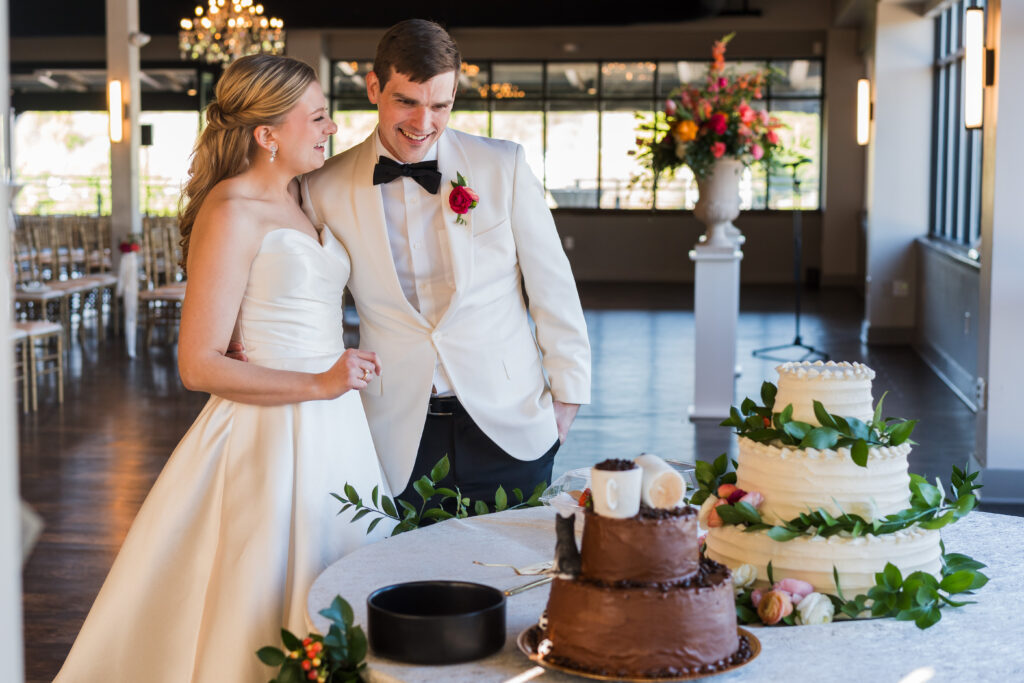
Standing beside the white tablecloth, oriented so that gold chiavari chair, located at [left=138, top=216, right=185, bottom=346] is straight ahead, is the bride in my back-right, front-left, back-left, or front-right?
front-left

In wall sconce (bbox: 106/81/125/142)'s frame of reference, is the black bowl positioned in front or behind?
in front

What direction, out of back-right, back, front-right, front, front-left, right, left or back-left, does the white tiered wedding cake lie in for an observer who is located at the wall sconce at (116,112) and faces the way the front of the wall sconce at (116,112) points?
front

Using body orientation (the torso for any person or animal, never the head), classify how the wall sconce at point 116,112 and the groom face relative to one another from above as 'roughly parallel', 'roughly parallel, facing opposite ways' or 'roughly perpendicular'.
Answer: roughly parallel

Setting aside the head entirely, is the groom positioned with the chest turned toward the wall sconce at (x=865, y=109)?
no

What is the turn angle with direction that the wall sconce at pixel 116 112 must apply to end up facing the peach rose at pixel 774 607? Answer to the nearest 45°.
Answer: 0° — it already faces it

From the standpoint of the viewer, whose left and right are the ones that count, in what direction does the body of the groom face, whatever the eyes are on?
facing the viewer

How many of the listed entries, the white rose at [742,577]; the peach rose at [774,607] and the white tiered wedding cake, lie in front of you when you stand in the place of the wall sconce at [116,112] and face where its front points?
3

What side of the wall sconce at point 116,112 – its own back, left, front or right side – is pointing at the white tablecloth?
front

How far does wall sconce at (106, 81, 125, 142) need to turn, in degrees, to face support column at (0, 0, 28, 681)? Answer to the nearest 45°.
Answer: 0° — it already faces it

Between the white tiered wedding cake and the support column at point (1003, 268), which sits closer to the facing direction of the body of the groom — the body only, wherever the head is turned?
the white tiered wedding cake
